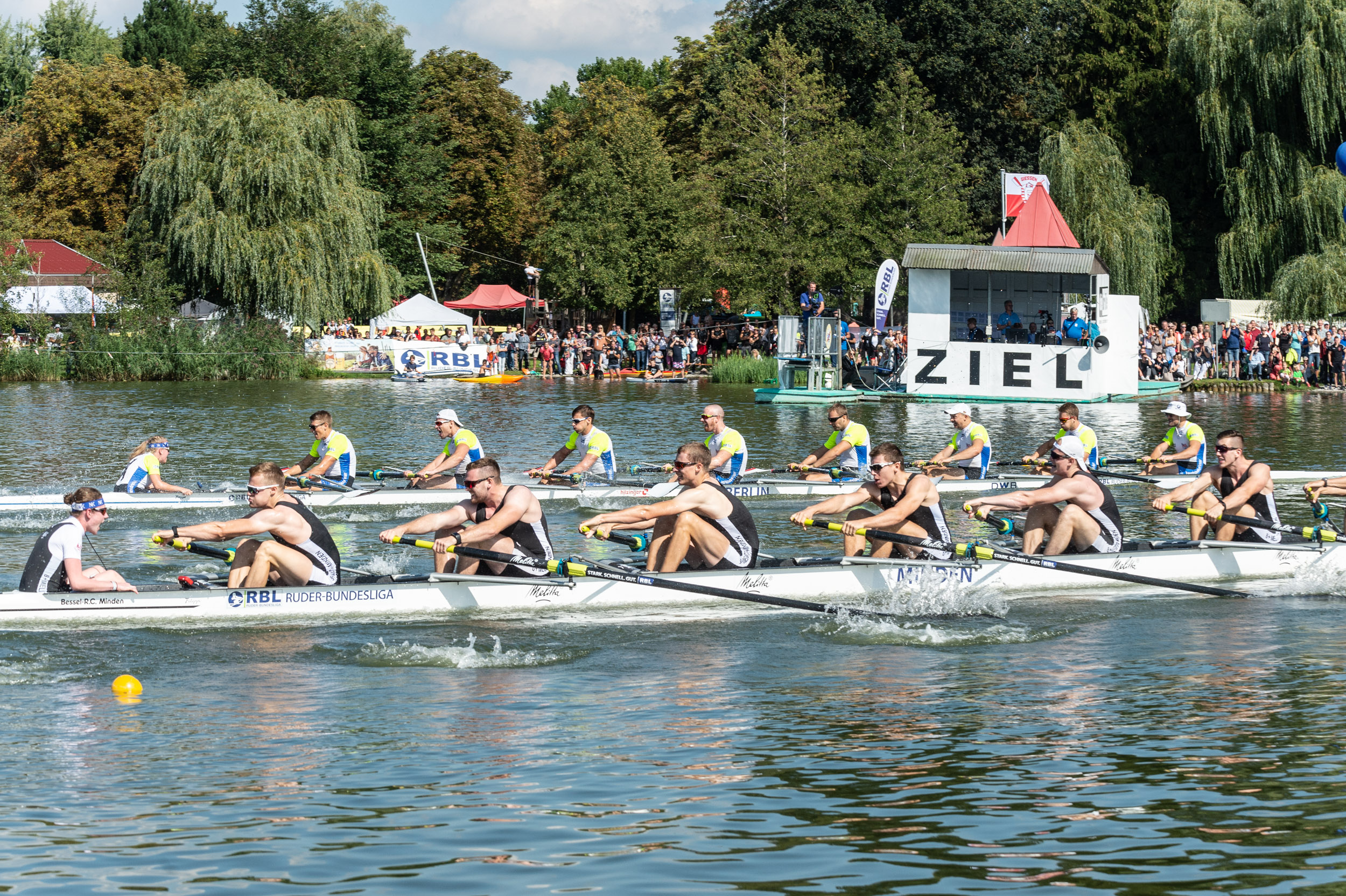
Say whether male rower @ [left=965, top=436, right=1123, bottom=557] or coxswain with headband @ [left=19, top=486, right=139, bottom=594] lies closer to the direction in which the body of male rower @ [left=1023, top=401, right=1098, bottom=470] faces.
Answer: the coxswain with headband

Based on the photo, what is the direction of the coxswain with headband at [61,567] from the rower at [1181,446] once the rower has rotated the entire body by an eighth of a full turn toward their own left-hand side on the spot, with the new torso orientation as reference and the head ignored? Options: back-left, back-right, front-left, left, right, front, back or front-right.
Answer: front-right

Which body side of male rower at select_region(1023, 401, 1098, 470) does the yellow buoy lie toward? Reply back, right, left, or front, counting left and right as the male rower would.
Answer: front

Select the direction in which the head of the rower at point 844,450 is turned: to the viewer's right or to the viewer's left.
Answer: to the viewer's left

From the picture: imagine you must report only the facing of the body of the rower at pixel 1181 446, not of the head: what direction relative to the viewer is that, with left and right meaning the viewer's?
facing the viewer and to the left of the viewer

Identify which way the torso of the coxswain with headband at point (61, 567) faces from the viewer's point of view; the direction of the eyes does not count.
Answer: to the viewer's right

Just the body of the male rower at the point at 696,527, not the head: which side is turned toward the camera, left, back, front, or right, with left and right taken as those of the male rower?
left

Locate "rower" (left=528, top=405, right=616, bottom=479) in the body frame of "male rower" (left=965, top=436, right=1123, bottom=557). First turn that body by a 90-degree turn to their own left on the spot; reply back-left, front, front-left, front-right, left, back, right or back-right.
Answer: back-right

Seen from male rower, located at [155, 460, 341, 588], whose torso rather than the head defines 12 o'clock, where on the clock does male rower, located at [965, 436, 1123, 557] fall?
male rower, located at [965, 436, 1123, 557] is roughly at 6 o'clock from male rower, located at [155, 460, 341, 588].

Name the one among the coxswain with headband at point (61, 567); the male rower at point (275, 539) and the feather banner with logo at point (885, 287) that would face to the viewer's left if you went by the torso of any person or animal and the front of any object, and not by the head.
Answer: the male rower

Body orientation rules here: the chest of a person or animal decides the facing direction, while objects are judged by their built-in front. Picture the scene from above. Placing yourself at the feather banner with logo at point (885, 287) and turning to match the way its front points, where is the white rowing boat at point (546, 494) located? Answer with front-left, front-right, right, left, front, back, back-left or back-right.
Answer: front

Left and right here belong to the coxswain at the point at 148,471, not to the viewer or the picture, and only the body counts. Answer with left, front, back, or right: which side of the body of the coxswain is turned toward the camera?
right

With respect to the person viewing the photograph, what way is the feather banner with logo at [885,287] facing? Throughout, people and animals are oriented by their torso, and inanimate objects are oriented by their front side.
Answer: facing the viewer

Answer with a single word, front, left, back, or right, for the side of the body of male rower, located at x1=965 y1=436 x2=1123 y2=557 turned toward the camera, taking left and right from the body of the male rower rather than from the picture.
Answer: left

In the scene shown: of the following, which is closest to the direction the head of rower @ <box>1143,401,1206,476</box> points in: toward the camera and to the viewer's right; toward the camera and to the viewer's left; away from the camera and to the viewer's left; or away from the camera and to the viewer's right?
toward the camera and to the viewer's left

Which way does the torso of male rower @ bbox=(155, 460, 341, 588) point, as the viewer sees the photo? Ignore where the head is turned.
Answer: to the viewer's left

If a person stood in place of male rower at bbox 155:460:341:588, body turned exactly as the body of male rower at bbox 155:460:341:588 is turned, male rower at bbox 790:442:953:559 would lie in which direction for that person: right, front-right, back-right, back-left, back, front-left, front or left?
back

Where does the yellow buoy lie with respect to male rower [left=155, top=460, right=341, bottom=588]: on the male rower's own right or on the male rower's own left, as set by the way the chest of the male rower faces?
on the male rower's own left

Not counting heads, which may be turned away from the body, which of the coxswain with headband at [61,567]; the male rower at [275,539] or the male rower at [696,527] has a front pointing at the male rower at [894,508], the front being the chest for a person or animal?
the coxswain with headband

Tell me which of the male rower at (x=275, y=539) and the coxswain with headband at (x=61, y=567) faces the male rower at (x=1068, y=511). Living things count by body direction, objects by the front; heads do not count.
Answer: the coxswain with headband

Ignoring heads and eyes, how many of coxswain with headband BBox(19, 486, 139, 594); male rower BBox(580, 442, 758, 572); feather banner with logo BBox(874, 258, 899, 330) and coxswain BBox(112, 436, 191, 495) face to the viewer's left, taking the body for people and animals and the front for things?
1

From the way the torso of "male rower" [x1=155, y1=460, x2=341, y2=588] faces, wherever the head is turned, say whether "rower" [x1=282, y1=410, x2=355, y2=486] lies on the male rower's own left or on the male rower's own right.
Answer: on the male rower's own right
